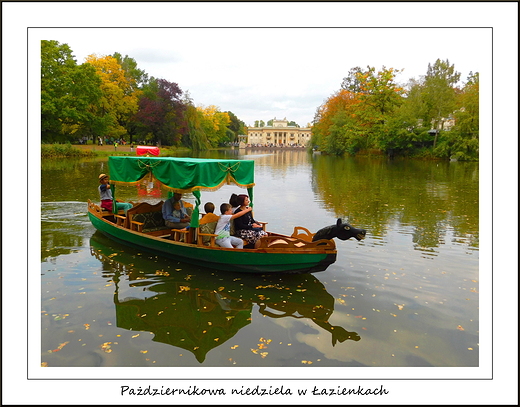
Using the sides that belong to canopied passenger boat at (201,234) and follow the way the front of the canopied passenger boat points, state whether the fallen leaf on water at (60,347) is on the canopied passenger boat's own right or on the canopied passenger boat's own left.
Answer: on the canopied passenger boat's own right

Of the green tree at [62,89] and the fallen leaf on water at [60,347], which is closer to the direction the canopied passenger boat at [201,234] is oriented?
the fallen leaf on water

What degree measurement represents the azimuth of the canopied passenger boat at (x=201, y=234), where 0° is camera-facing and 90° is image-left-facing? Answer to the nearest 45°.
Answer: approximately 315°
